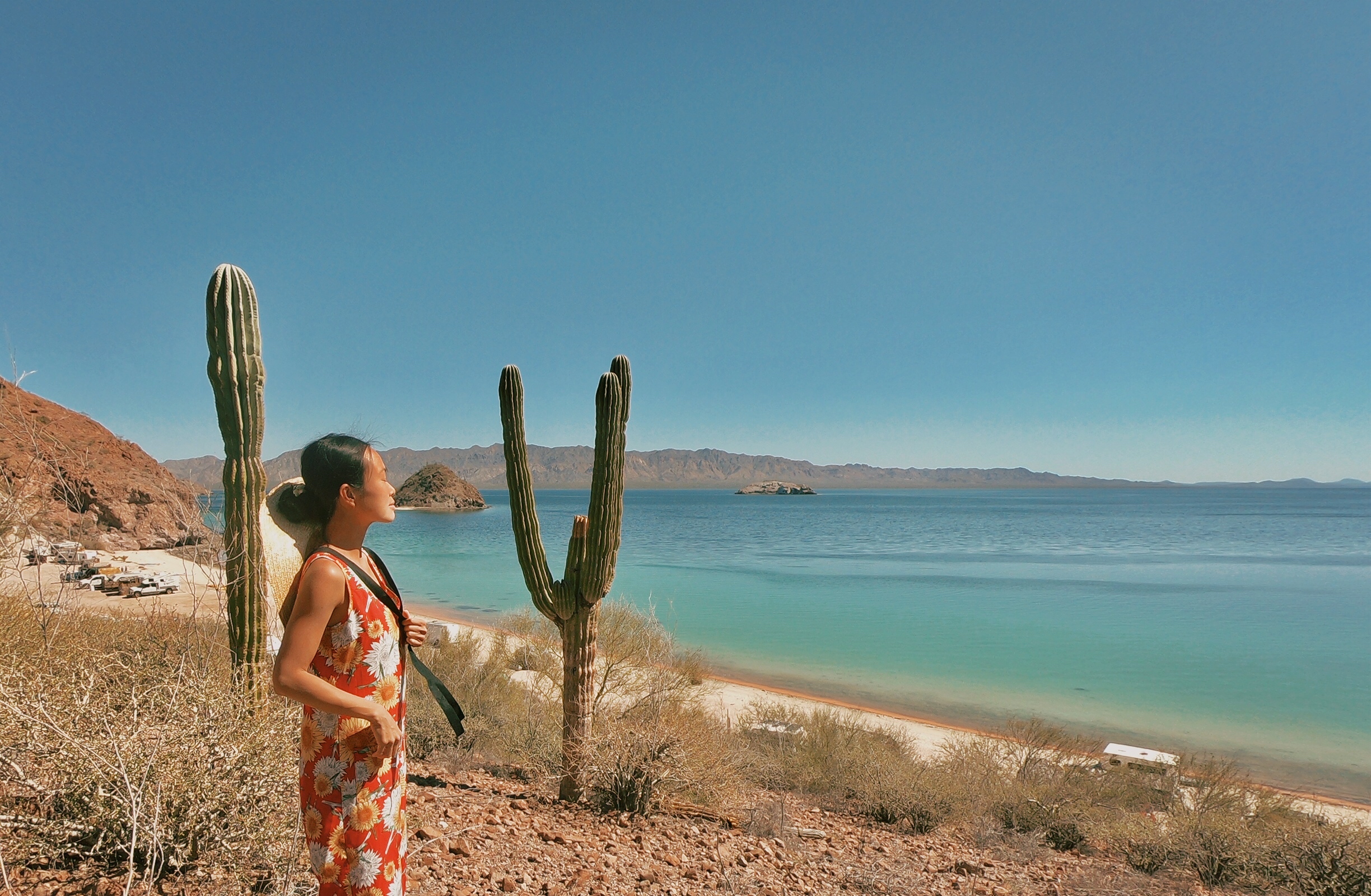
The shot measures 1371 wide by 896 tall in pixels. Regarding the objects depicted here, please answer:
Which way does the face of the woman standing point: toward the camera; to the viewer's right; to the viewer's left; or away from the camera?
to the viewer's right

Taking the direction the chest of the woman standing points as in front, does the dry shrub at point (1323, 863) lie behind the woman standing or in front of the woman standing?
in front

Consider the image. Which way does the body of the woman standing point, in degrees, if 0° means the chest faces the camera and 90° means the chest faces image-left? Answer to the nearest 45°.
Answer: approximately 270°

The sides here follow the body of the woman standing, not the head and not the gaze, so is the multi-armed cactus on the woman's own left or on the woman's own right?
on the woman's own left

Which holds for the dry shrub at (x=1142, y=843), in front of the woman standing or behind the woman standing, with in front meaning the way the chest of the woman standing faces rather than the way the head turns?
in front

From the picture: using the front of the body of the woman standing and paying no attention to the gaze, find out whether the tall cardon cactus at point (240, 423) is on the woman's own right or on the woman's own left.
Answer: on the woman's own left

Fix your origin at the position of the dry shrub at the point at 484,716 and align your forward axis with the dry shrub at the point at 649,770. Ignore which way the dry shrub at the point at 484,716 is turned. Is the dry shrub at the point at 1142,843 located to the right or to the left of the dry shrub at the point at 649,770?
left
